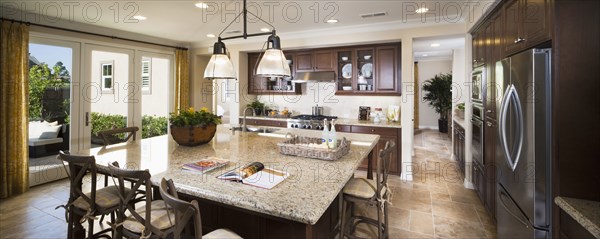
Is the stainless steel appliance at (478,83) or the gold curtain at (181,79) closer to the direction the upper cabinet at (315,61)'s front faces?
the stainless steel appliance

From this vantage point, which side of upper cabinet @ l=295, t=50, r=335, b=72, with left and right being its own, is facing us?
front

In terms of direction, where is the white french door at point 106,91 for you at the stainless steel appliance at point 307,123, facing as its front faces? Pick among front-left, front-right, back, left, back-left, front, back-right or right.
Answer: right

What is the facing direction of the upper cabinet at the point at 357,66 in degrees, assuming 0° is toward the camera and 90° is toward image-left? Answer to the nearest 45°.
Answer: approximately 0°

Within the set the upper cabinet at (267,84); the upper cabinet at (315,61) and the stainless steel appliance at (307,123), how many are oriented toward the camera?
3

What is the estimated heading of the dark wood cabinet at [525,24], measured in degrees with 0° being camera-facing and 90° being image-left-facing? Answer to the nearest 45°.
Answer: approximately 45°

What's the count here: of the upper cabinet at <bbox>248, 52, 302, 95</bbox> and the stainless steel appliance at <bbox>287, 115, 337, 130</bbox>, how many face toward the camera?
2

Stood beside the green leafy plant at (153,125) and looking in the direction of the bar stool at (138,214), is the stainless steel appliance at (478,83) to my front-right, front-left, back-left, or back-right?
front-left

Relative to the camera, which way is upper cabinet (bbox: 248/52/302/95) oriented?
toward the camera
